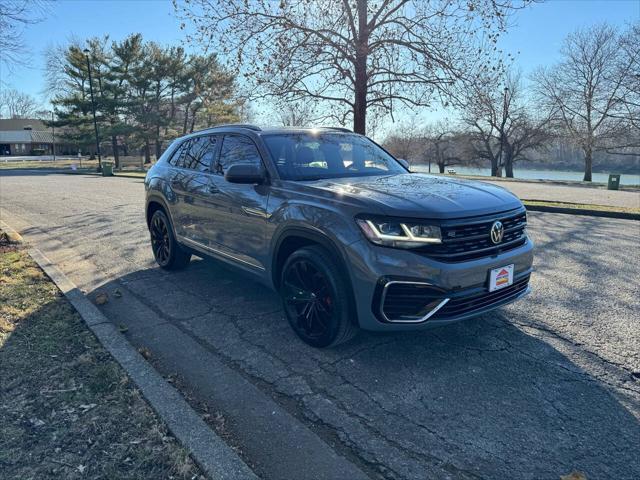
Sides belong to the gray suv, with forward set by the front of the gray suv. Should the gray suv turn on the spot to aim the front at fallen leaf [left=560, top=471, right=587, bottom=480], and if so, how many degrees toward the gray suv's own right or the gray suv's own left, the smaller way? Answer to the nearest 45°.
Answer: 0° — it already faces it

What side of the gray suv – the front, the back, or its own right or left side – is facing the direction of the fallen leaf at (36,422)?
right

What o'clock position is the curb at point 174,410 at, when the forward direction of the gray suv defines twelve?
The curb is roughly at 3 o'clock from the gray suv.

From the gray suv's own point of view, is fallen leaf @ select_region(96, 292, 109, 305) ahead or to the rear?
to the rear

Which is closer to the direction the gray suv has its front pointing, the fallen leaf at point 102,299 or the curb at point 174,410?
the curb

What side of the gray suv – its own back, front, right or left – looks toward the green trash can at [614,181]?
left

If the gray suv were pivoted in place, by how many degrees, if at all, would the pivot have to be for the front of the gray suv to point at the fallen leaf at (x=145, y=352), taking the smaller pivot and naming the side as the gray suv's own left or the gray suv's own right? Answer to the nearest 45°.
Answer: approximately 135° to the gray suv's own right

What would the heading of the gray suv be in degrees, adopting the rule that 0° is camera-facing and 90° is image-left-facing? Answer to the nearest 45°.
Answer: approximately 315°
